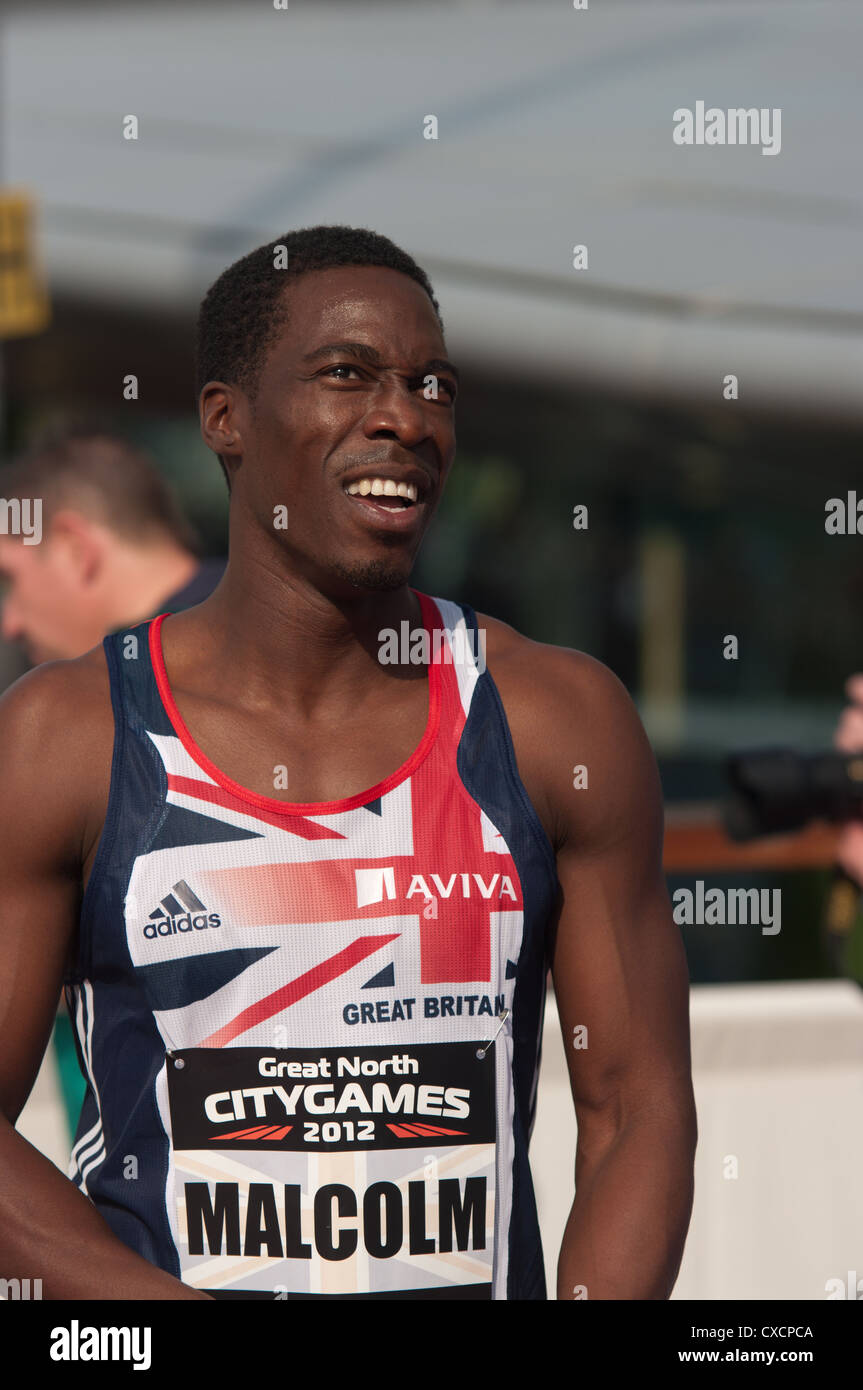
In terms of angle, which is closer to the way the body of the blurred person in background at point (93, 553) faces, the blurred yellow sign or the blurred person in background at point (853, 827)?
the blurred yellow sign

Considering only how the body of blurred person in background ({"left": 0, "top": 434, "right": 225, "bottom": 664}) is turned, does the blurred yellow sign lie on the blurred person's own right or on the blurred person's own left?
on the blurred person's own right

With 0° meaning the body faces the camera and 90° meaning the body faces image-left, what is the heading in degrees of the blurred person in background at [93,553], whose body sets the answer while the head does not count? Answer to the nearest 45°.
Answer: approximately 90°

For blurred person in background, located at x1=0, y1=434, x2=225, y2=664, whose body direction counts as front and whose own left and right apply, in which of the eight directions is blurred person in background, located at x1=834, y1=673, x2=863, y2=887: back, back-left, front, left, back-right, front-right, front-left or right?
back-left
